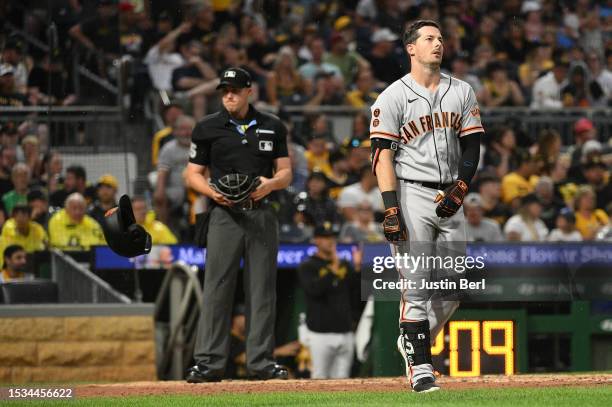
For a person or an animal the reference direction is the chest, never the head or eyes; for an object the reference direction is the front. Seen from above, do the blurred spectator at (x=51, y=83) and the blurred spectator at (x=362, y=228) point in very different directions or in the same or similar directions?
same or similar directions

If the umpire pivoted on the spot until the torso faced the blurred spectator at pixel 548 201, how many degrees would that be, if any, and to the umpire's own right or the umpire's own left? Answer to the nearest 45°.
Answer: approximately 135° to the umpire's own left

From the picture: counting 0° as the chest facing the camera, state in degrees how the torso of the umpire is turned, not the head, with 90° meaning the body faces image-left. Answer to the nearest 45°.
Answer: approximately 0°

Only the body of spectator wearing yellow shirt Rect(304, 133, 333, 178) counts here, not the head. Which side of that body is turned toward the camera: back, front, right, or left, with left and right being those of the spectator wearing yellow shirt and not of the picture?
front

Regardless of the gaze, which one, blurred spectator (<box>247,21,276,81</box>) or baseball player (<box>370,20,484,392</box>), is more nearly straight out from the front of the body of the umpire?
the baseball player

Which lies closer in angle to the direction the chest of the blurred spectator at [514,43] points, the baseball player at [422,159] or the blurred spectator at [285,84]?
the baseball player

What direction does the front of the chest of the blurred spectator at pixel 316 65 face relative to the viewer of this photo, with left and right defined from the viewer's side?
facing the viewer

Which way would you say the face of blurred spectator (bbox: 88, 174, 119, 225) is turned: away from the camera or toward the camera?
toward the camera

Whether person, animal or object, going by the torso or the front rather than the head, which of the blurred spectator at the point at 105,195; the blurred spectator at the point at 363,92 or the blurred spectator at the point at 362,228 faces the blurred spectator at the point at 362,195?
the blurred spectator at the point at 363,92

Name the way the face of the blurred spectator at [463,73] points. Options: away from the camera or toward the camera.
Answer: toward the camera

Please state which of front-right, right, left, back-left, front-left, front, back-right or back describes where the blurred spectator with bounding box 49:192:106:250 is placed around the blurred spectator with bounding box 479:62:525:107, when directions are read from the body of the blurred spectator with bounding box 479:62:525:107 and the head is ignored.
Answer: front-right

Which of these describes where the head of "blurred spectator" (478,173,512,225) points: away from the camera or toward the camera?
toward the camera

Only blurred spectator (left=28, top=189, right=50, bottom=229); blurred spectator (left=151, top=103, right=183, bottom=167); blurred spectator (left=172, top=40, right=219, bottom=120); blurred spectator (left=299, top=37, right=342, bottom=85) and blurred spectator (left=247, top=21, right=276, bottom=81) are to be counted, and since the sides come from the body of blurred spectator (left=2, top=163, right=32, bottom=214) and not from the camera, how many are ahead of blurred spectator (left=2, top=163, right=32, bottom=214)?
1
